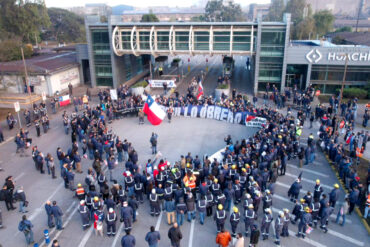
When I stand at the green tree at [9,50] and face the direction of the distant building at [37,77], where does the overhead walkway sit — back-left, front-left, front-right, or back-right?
front-left

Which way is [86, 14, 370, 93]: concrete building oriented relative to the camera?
toward the camera

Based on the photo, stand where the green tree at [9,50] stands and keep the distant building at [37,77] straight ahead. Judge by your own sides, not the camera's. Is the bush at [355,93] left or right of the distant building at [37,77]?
left

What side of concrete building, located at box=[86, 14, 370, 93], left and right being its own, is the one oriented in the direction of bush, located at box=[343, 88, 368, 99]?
left

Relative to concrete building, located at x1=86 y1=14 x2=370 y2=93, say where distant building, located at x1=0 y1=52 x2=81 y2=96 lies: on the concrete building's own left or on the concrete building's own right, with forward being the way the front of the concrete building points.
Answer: on the concrete building's own right

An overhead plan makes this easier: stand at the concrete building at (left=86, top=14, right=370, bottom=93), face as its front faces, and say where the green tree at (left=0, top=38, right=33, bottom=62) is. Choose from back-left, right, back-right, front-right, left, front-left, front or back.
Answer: right
